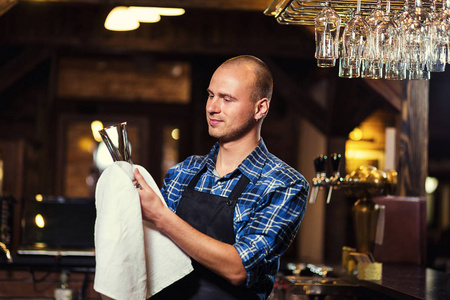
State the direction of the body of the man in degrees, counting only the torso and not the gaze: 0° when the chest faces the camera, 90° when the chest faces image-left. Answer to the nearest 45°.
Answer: approximately 45°

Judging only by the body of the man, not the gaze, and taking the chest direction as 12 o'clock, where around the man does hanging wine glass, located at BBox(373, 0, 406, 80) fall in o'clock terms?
The hanging wine glass is roughly at 6 o'clock from the man.

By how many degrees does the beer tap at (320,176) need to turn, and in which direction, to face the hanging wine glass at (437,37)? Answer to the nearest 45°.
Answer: approximately 135° to its left

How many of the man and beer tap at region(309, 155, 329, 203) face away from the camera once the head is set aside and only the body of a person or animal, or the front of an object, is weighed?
0
